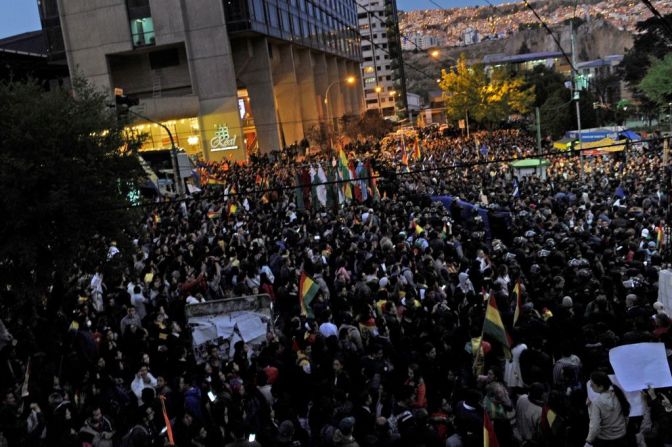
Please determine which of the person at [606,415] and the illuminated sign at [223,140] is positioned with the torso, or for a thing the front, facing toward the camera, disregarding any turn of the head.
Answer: the illuminated sign

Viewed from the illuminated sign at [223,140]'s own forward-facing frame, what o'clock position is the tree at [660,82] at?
The tree is roughly at 10 o'clock from the illuminated sign.

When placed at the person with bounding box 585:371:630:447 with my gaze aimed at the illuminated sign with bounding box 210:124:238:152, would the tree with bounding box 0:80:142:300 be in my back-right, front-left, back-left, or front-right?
front-left

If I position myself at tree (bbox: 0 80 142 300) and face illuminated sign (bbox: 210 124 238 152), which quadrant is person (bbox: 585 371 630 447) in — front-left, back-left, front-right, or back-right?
back-right

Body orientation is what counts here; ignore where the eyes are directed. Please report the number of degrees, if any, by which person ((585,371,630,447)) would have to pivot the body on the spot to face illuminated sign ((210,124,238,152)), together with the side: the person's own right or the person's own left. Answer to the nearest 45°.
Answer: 0° — they already face it

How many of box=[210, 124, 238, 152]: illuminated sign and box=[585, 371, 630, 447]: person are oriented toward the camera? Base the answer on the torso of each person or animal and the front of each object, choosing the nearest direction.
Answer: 1

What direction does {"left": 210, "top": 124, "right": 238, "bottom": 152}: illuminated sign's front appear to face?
toward the camera

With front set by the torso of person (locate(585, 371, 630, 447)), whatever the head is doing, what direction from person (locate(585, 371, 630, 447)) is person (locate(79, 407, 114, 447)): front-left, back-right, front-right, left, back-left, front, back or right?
front-left

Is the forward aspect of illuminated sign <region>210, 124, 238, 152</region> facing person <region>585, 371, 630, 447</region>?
yes

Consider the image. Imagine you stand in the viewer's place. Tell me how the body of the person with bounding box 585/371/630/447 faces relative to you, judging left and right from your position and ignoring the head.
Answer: facing away from the viewer and to the left of the viewer

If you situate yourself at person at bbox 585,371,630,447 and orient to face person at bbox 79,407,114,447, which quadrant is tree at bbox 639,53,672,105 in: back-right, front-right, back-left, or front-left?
back-right

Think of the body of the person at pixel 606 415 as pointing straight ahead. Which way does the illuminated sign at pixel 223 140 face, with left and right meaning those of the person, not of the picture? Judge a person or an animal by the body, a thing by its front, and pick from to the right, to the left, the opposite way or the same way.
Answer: the opposite way

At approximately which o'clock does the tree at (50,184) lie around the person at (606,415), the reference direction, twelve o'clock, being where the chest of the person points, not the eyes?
The tree is roughly at 11 o'clock from the person.

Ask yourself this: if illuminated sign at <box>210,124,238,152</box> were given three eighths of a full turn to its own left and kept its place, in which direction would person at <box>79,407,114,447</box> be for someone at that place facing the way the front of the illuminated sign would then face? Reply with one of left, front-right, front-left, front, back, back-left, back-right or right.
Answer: back-right
